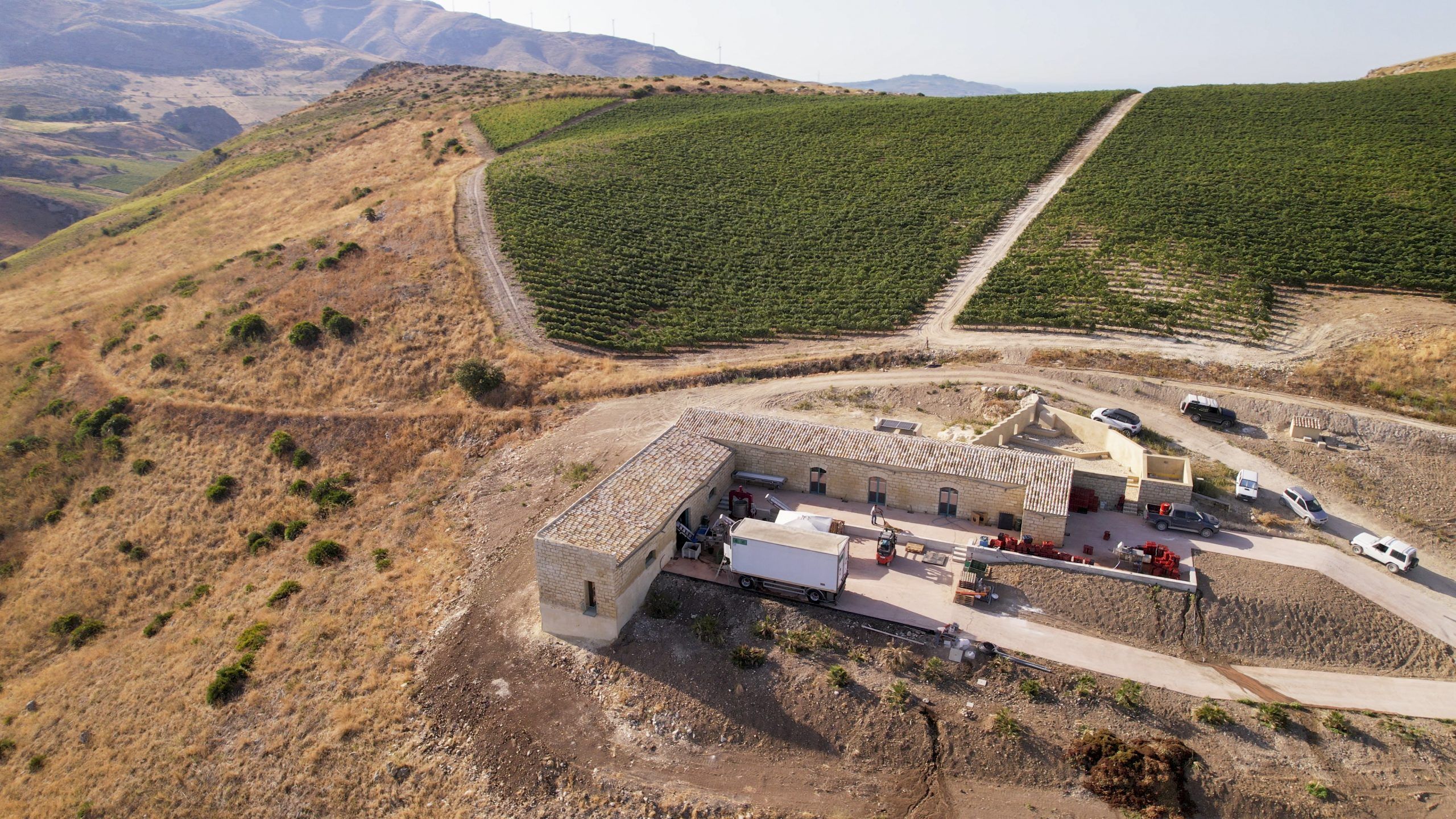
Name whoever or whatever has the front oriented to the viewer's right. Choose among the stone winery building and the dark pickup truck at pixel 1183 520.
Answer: the dark pickup truck

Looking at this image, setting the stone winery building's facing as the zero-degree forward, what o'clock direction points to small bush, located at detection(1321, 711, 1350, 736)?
The small bush is roughly at 10 o'clock from the stone winery building.

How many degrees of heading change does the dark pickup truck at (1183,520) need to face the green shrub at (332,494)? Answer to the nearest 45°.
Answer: approximately 180°

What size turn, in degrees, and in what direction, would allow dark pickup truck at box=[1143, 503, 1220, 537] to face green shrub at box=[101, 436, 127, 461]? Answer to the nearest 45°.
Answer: approximately 180°

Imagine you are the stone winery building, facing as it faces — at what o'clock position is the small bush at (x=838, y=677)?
The small bush is roughly at 11 o'clock from the stone winery building.

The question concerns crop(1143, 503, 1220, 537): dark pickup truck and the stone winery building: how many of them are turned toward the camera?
1

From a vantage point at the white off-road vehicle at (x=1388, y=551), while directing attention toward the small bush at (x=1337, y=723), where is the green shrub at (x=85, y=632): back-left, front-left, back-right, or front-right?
front-right

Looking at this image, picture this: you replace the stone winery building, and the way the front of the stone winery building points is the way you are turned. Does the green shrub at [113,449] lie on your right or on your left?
on your right

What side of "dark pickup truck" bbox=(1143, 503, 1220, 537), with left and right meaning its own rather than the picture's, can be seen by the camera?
right

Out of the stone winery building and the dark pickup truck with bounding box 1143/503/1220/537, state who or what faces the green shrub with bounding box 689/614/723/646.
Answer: the stone winery building

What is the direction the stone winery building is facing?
toward the camera

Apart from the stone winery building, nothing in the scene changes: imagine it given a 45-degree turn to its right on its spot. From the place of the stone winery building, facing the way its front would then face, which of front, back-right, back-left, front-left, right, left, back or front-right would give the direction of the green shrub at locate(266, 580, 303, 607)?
front-right

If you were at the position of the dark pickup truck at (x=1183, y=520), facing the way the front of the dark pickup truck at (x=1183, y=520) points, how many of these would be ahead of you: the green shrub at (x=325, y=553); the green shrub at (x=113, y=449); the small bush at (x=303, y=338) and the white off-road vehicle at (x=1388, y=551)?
1

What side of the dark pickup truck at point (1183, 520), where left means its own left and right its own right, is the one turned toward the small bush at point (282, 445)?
back
